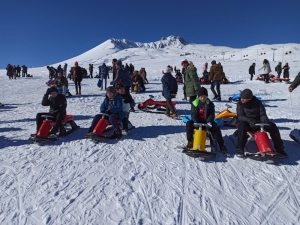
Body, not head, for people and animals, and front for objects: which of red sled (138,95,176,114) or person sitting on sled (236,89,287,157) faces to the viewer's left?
the red sled

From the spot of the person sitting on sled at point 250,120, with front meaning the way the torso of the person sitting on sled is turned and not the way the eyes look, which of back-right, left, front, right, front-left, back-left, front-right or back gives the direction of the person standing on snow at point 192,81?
back-right

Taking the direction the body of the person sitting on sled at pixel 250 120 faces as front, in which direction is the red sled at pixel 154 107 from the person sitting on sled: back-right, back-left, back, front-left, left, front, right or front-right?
back-right

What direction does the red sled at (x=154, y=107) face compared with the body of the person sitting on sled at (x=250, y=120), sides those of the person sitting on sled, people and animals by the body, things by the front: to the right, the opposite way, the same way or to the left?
to the right

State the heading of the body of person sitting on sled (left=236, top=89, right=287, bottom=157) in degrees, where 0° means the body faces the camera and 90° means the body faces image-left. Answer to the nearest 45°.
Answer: approximately 0°

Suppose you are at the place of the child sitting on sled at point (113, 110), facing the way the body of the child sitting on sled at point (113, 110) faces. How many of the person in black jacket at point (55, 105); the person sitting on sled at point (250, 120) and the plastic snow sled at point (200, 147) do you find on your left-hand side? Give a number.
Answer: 2

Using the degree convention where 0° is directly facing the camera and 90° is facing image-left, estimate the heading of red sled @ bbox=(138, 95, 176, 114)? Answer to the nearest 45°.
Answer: approximately 90°

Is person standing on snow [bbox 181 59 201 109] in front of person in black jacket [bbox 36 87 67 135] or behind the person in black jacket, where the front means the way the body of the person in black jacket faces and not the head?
behind

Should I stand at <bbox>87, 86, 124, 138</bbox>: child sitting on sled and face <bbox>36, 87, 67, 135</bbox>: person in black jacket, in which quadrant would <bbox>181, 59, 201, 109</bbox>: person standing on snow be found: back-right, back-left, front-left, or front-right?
back-right
